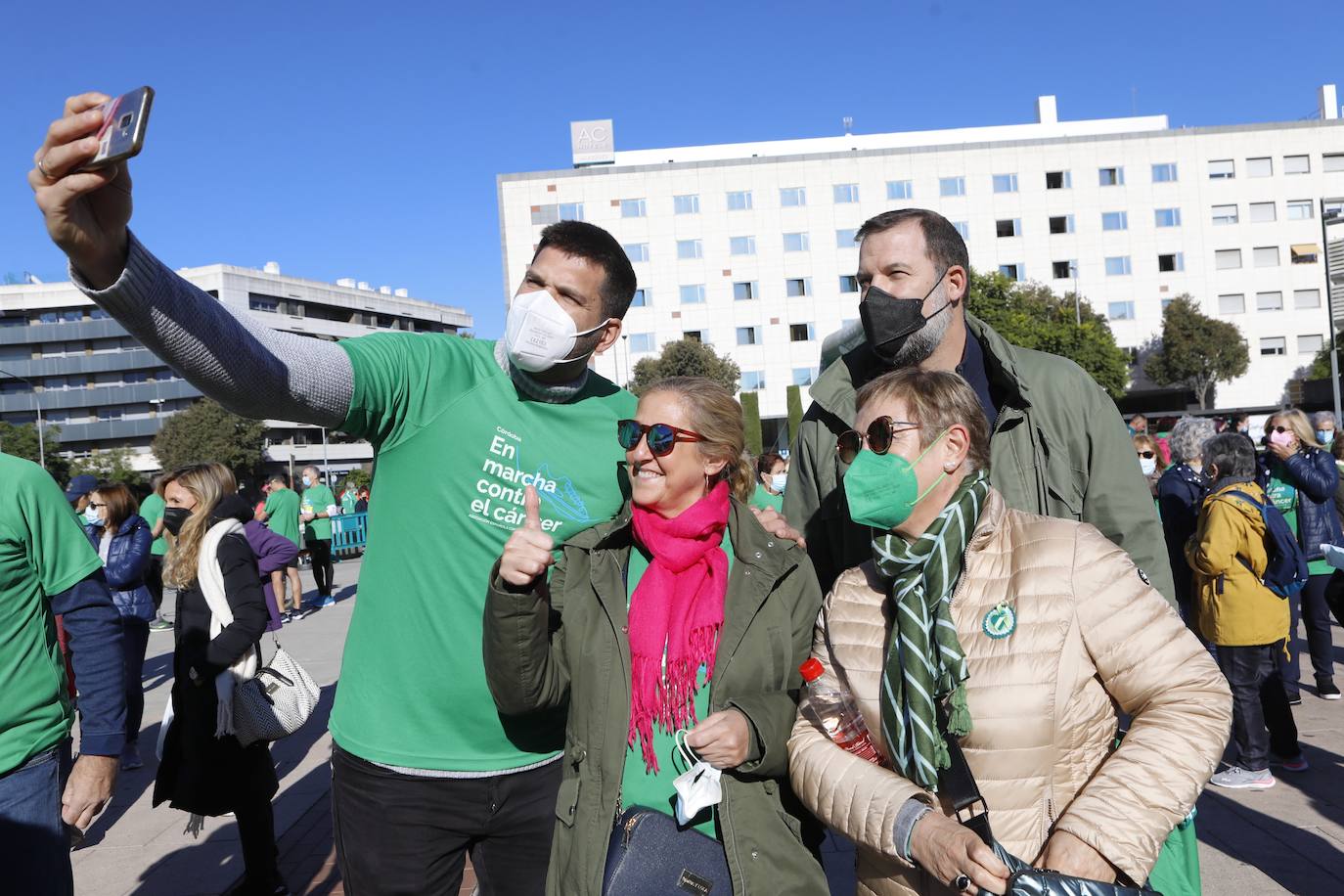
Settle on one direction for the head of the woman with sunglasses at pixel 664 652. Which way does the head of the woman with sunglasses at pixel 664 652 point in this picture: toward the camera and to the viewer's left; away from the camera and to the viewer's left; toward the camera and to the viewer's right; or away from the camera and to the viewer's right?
toward the camera and to the viewer's left

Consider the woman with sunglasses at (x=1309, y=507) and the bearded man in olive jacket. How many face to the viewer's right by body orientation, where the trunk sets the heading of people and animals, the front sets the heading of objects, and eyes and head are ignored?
0

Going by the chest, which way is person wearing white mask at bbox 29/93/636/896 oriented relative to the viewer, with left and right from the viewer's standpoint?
facing the viewer

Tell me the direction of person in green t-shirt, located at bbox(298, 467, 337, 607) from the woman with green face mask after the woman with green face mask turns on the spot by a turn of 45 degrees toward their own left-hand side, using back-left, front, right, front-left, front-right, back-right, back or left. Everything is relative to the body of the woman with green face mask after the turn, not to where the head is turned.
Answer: back-right

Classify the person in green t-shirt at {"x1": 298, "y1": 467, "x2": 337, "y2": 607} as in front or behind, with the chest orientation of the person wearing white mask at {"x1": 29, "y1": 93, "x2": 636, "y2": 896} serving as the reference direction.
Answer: behind

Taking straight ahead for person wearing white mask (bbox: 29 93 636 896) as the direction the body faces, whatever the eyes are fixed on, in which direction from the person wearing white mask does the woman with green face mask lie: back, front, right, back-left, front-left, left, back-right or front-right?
front-left

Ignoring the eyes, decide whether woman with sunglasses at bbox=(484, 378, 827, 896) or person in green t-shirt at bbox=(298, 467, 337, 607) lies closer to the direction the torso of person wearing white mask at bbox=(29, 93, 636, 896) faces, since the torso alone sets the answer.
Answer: the woman with sunglasses

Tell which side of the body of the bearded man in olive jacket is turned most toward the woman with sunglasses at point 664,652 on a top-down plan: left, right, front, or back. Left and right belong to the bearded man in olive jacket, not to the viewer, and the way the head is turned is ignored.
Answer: front

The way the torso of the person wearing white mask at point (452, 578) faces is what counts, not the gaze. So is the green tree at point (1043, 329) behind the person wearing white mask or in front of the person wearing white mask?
behind

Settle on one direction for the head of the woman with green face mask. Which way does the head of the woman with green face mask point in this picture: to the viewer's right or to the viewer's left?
to the viewer's left

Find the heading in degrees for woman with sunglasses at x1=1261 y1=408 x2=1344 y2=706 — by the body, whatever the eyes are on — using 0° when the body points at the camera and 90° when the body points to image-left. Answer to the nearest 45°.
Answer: approximately 45°

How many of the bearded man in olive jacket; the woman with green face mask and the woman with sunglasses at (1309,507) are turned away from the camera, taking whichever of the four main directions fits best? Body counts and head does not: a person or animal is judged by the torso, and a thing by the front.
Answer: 0
